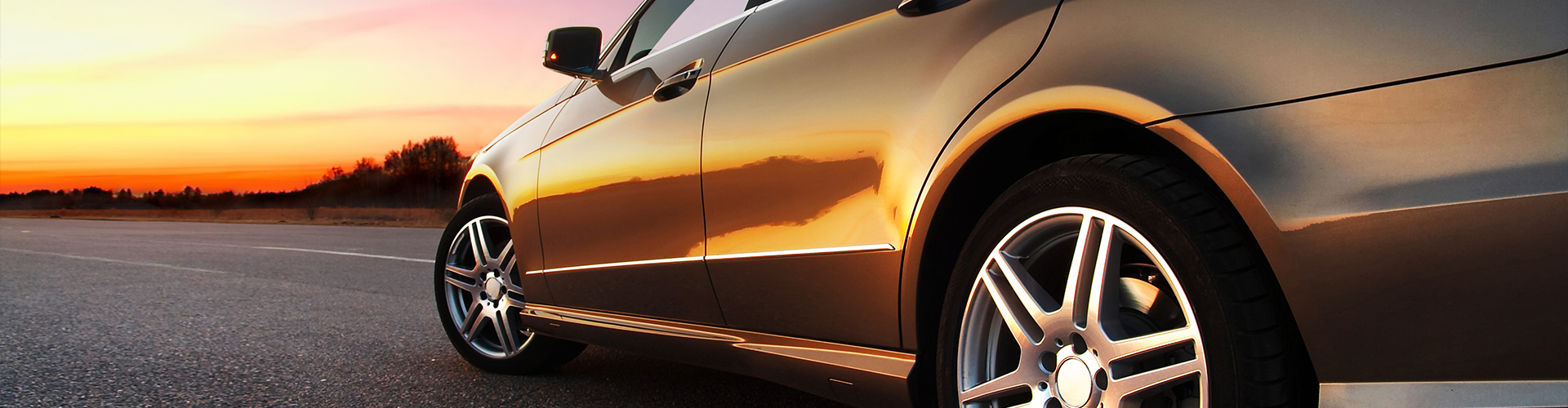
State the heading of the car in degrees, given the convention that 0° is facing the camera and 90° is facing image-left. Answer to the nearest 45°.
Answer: approximately 135°
